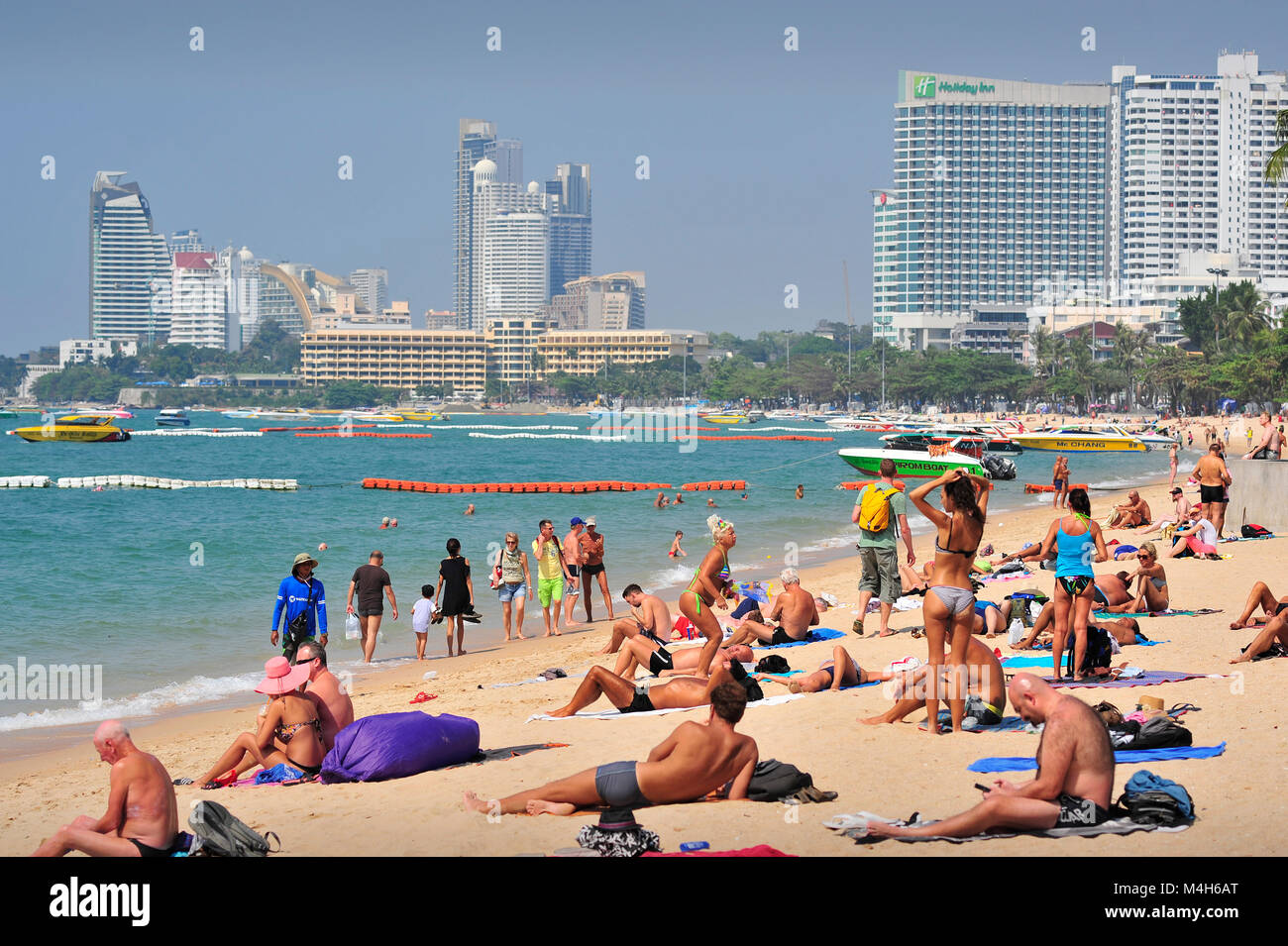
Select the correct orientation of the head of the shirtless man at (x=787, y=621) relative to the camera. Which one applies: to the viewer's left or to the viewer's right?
to the viewer's left

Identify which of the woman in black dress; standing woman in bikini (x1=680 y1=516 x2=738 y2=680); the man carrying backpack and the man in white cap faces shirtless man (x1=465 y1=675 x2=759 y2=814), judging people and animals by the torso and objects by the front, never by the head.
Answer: the man in white cap

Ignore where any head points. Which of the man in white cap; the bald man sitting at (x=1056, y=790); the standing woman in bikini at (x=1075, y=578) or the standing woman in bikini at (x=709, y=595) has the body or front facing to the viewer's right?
the standing woman in bikini at (x=709, y=595)

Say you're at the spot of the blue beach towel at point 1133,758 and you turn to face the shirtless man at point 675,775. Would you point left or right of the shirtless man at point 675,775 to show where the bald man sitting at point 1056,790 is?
left

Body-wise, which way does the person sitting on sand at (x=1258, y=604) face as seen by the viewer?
to the viewer's left

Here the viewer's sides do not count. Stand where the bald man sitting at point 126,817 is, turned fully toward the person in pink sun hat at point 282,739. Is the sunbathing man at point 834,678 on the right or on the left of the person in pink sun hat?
right

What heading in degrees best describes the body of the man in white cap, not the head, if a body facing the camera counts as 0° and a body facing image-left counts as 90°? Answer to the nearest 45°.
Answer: approximately 0°

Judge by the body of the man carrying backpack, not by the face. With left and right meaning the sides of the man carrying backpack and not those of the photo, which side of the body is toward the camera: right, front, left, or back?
back

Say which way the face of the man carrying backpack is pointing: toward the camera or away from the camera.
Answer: away from the camera

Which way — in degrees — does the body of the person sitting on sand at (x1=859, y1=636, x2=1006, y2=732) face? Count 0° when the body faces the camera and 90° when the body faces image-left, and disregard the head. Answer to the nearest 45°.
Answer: approximately 90°

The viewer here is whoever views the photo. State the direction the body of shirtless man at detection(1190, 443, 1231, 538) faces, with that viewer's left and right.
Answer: facing away from the viewer
